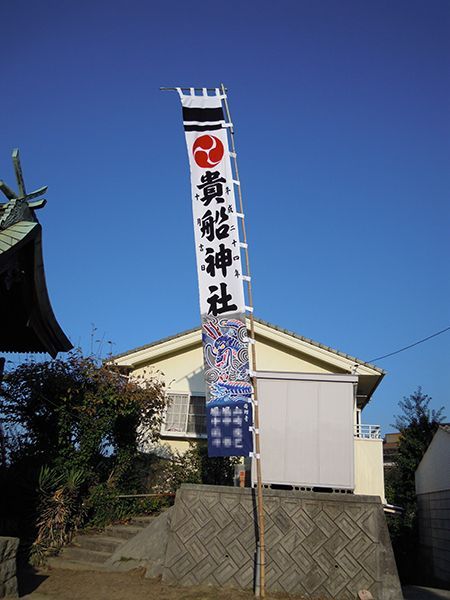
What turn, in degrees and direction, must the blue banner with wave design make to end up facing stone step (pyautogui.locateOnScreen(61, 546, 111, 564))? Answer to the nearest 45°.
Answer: approximately 135° to its right

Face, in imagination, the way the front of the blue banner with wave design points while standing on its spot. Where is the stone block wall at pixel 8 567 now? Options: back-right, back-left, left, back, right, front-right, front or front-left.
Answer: front-right

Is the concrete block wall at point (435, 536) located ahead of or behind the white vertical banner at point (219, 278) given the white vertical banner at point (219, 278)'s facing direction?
behind

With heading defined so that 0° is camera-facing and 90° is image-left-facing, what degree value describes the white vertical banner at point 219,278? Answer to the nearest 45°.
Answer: approximately 0°

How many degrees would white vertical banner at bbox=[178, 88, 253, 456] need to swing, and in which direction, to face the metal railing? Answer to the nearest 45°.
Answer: approximately 135° to its left

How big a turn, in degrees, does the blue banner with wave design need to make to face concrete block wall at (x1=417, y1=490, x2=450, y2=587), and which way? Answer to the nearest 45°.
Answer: approximately 135° to its left

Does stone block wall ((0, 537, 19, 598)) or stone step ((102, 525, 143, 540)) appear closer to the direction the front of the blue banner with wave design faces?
the stone block wall

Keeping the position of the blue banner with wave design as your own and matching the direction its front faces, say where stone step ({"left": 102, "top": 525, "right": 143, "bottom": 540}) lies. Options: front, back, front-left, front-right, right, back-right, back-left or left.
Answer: back-right

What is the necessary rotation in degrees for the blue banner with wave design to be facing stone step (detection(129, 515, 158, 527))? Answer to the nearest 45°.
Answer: approximately 135° to its right
